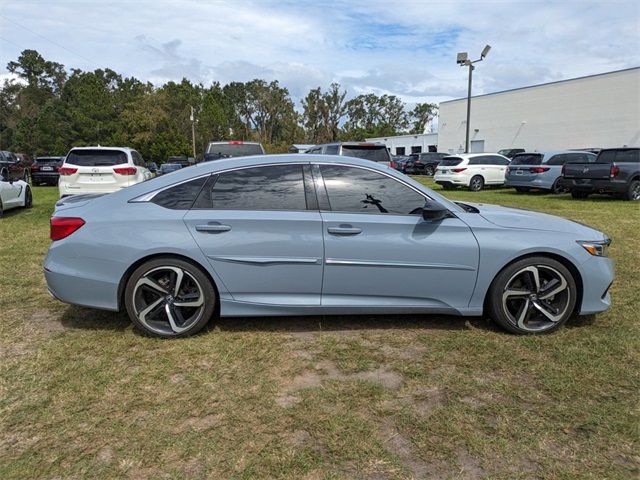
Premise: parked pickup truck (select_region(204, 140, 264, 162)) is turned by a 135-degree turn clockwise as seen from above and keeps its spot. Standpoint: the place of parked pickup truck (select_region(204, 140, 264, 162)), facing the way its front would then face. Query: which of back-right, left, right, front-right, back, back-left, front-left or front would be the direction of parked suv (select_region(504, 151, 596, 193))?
front-left

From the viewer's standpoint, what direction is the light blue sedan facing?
to the viewer's right

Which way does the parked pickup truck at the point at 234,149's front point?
away from the camera

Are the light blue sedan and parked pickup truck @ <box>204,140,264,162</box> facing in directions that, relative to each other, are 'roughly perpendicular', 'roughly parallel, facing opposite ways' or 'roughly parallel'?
roughly perpendicular

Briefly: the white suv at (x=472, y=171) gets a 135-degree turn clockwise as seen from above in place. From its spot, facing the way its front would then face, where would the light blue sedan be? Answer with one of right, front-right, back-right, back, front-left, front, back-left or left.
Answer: front

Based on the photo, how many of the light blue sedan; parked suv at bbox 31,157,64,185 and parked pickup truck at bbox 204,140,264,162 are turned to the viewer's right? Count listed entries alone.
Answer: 1

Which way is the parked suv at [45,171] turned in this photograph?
away from the camera

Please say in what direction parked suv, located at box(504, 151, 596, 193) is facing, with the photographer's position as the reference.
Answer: facing away from the viewer and to the right of the viewer

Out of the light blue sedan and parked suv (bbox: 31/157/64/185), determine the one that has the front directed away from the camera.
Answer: the parked suv

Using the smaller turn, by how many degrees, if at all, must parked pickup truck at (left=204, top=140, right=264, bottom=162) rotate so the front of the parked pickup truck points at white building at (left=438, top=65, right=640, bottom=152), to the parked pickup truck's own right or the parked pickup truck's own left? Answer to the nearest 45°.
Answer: approximately 45° to the parked pickup truck's own right

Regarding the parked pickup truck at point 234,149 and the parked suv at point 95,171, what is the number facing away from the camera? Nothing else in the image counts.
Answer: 2

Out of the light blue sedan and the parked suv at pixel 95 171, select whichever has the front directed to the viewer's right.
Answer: the light blue sedan

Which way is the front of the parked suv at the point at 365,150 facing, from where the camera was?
facing away from the viewer and to the left of the viewer

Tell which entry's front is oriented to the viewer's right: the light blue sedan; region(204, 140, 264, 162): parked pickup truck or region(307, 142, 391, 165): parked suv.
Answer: the light blue sedan

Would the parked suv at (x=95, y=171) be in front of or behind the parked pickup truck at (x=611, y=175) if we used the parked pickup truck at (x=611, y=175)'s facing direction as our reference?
behind

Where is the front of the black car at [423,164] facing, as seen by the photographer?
facing away from the viewer and to the right of the viewer

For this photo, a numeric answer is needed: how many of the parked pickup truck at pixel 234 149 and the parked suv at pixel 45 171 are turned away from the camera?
2

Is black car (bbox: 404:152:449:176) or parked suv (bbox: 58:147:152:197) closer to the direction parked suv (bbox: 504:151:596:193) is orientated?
the black car
